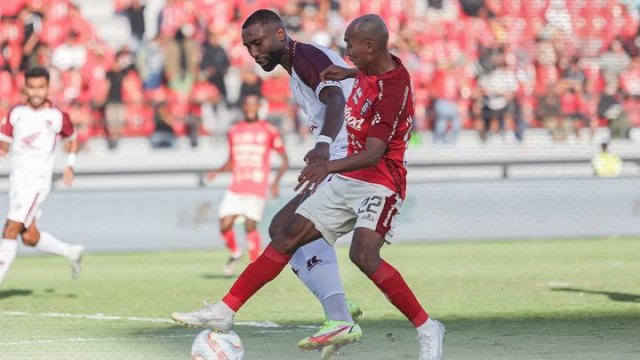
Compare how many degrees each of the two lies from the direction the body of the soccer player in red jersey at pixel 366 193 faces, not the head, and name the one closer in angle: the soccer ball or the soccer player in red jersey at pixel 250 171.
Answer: the soccer ball

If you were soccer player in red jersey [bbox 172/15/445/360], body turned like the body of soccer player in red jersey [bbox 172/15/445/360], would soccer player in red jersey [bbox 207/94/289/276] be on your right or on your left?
on your right

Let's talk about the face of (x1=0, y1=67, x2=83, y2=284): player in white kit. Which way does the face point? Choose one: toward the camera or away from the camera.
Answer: toward the camera

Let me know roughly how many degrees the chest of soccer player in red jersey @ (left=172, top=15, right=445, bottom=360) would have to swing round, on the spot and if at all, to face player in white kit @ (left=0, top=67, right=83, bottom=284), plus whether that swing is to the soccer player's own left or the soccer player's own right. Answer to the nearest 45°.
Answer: approximately 90° to the soccer player's own right

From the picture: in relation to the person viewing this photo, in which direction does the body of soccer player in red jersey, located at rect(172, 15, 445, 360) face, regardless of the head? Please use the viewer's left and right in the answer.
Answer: facing the viewer and to the left of the viewer

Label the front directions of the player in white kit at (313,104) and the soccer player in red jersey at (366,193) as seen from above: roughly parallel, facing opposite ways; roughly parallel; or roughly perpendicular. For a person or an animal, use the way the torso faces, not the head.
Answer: roughly parallel

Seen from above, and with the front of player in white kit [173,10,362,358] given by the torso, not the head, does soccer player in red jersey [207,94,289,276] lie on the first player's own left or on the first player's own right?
on the first player's own right

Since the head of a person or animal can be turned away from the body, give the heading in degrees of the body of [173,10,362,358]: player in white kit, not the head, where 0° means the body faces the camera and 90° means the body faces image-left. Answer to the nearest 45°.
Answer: approximately 45°

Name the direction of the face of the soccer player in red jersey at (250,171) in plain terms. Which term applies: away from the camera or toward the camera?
toward the camera

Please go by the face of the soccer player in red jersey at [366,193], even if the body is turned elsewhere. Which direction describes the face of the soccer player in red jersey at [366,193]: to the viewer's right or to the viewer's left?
to the viewer's left

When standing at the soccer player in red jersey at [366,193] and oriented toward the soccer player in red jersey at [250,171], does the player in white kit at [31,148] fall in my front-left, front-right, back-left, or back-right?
front-left

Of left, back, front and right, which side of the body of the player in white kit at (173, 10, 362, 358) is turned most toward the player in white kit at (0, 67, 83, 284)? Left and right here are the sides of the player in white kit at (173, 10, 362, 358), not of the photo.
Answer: right
